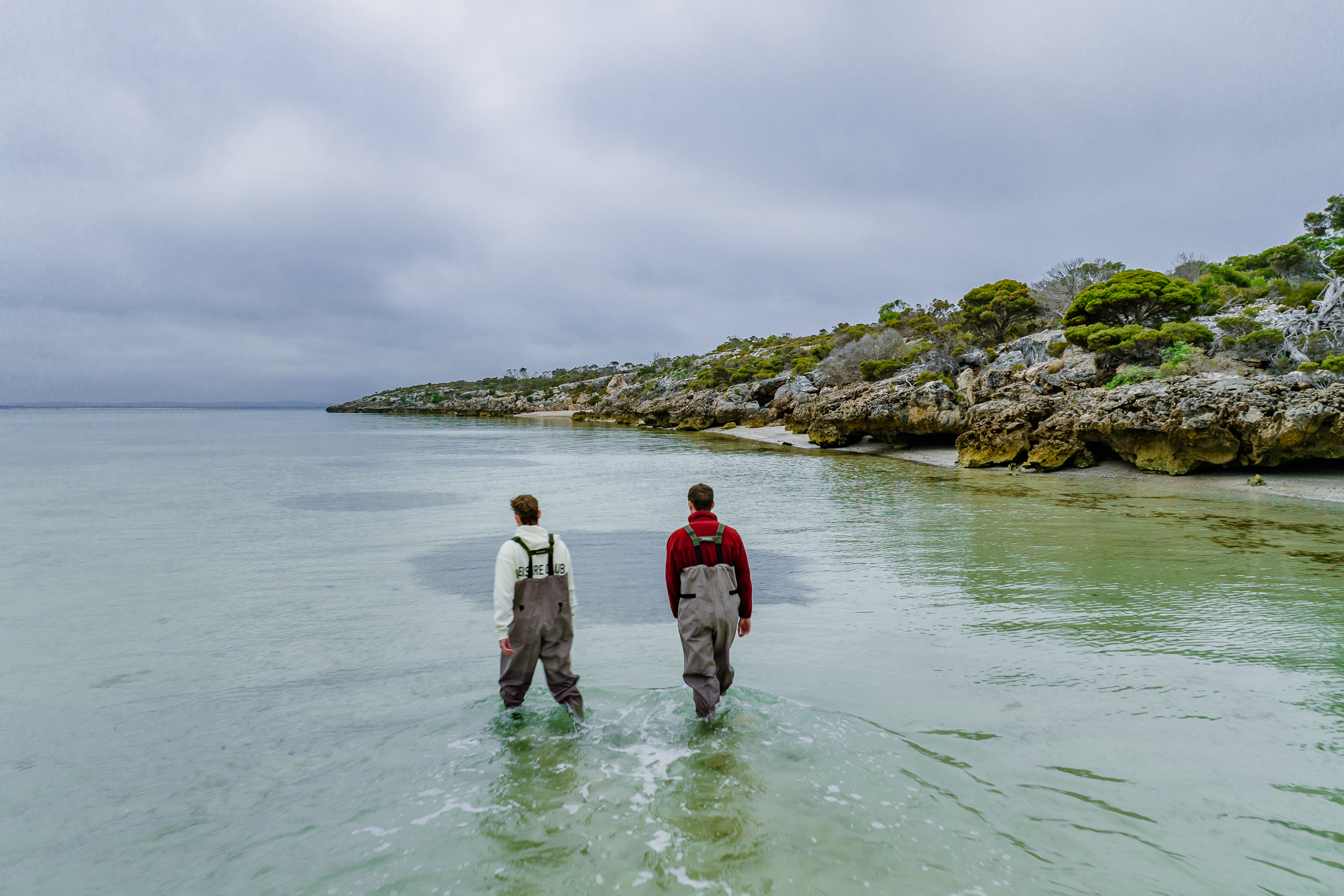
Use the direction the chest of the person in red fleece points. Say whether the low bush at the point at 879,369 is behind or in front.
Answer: in front

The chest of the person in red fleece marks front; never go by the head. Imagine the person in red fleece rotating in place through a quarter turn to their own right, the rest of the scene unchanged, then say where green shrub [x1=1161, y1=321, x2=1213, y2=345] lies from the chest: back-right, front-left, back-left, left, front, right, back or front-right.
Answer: front-left

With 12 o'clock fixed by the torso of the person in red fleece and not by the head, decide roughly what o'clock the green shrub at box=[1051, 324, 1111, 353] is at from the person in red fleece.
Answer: The green shrub is roughly at 1 o'clock from the person in red fleece.

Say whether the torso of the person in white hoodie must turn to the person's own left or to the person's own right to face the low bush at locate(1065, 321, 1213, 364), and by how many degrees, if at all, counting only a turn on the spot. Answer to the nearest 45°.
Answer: approximately 45° to the person's own right

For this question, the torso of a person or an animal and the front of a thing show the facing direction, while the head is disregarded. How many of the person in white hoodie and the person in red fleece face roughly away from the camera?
2

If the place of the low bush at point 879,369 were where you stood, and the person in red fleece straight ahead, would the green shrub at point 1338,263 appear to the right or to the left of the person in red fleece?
left

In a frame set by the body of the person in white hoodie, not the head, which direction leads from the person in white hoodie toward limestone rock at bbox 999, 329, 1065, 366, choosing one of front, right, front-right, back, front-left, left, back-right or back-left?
front-right

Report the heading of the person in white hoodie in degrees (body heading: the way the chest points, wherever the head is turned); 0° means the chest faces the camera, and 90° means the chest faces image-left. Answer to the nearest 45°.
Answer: approximately 180°

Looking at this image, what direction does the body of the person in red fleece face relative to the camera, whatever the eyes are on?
away from the camera

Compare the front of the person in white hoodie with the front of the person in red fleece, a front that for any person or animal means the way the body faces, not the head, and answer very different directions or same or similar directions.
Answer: same or similar directions

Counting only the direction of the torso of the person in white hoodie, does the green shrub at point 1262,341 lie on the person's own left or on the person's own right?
on the person's own right

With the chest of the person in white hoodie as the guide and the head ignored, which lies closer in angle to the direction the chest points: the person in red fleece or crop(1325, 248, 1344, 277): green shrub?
the green shrub

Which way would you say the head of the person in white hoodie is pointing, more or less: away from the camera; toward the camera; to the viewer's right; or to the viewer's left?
away from the camera

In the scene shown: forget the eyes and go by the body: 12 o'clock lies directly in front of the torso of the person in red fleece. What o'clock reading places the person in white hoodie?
The person in white hoodie is roughly at 9 o'clock from the person in red fleece.

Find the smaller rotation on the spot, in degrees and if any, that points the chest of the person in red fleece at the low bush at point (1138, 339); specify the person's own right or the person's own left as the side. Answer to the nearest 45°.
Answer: approximately 45° to the person's own right

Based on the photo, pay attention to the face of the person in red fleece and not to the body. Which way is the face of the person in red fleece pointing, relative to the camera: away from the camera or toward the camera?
away from the camera
